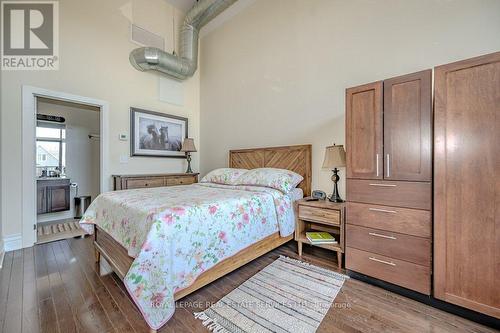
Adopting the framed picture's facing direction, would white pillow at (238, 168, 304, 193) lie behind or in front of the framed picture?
in front

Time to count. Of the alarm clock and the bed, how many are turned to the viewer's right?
0

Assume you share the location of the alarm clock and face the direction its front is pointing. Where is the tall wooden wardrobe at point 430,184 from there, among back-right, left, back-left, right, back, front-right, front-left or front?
left

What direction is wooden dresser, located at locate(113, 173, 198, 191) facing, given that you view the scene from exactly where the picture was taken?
facing the viewer and to the right of the viewer

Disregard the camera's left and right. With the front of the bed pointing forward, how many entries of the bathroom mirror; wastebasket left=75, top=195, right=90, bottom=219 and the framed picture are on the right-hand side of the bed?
3

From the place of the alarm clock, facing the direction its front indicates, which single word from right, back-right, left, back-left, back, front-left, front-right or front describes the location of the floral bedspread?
front

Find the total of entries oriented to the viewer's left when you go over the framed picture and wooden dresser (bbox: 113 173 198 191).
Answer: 0

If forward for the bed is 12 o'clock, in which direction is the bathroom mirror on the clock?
The bathroom mirror is roughly at 3 o'clock from the bed.

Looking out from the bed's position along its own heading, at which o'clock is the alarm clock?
The alarm clock is roughly at 7 o'clock from the bed.

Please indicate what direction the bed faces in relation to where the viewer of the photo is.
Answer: facing the viewer and to the left of the viewer
